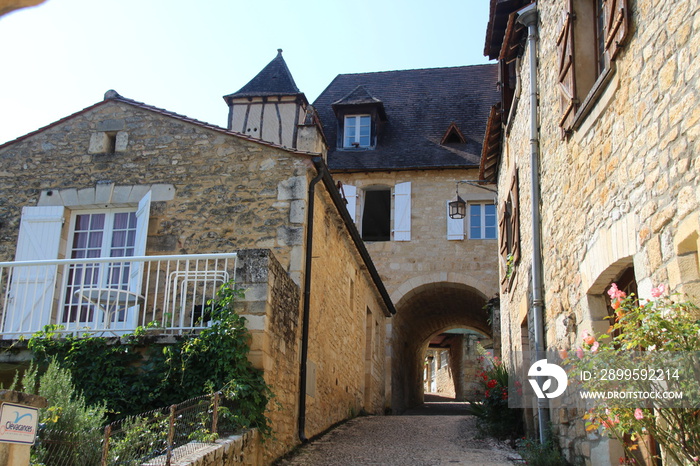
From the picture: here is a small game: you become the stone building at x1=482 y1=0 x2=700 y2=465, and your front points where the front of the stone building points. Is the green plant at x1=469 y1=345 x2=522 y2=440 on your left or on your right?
on your right

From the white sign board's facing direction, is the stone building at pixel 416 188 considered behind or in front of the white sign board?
behind

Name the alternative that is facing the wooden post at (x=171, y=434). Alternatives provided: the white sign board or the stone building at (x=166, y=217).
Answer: the stone building

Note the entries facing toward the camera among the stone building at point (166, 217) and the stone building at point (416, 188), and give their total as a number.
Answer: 2

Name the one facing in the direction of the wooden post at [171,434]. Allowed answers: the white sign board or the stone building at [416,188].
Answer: the stone building

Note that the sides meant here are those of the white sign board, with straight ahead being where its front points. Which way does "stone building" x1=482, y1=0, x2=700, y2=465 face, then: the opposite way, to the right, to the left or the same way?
to the right

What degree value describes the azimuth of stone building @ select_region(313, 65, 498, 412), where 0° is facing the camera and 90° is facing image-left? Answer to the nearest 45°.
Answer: approximately 0°
